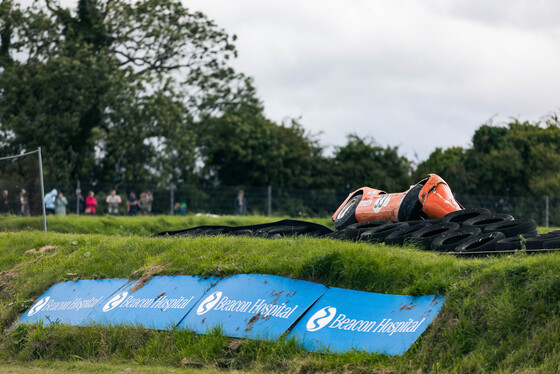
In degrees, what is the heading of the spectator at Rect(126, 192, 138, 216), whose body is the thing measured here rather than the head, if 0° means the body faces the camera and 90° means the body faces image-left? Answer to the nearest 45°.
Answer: approximately 0°

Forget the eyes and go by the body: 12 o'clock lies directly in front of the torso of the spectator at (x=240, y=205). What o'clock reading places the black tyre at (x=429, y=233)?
The black tyre is roughly at 12 o'clock from the spectator.

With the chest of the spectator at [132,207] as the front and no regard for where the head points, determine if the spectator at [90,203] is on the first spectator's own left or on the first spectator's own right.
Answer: on the first spectator's own right
